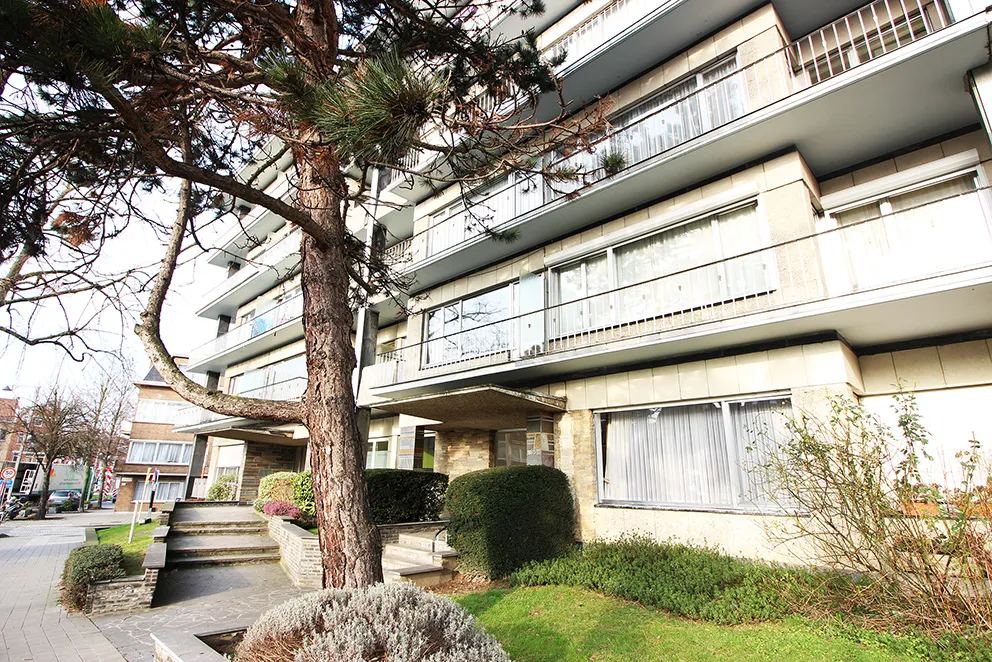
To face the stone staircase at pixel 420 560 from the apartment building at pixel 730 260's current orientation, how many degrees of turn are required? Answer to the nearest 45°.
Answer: approximately 45° to its right

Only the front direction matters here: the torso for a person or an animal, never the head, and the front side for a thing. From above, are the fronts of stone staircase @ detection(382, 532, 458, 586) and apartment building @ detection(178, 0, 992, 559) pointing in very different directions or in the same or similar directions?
same or similar directions

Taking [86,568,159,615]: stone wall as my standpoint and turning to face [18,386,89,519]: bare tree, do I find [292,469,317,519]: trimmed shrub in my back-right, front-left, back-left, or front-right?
front-right

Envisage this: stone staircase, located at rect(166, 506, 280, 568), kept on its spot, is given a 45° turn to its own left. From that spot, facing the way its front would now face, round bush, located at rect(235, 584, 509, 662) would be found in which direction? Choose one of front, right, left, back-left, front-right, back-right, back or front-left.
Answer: front-right

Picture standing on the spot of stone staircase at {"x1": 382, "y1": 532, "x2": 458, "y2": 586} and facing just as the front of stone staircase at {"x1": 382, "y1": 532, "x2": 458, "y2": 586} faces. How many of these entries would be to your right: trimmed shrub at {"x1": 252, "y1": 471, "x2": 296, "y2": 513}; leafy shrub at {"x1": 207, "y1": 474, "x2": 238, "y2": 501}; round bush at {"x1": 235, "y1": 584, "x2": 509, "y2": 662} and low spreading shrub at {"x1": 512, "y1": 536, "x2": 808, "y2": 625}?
2

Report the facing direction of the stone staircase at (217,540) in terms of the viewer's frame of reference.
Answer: facing the viewer

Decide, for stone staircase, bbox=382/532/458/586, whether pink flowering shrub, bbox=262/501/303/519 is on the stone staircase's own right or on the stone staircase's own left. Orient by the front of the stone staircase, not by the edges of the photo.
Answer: on the stone staircase's own right

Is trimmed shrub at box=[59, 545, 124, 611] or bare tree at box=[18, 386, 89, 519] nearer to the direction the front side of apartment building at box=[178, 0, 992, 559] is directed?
the trimmed shrub

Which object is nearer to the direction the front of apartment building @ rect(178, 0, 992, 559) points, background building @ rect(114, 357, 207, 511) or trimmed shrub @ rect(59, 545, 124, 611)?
the trimmed shrub

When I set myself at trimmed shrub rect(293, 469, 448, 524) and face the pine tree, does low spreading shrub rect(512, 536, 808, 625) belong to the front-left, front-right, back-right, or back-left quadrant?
front-left

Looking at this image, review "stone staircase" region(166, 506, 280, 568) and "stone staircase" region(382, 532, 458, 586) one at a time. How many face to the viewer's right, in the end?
0

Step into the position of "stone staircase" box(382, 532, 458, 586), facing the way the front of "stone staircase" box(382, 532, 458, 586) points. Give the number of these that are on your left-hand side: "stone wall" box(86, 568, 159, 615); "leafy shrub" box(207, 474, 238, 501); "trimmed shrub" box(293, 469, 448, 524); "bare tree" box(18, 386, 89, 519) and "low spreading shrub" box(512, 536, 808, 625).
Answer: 1

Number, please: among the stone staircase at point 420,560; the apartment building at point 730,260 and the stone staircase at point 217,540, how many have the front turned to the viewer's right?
0

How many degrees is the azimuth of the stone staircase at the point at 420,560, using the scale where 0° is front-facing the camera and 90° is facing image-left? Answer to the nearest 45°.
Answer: approximately 45°
